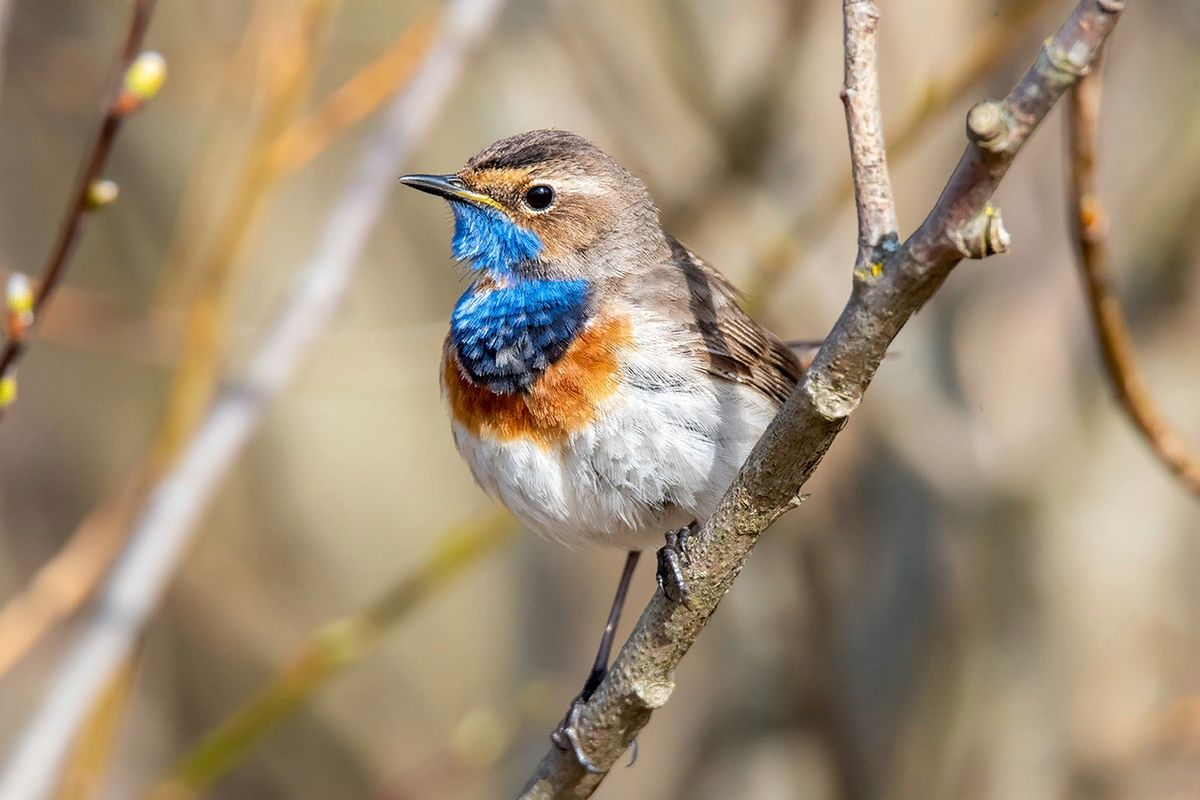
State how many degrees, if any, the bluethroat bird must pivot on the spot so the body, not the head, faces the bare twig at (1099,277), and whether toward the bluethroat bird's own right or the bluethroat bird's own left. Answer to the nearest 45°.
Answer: approximately 135° to the bluethroat bird's own left

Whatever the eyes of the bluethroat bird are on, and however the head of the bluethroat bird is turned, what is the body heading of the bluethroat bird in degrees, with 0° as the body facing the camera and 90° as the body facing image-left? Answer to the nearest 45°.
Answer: approximately 45°

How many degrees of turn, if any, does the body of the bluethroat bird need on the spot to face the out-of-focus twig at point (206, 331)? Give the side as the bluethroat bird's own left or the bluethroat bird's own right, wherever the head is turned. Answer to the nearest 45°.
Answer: approximately 45° to the bluethroat bird's own right

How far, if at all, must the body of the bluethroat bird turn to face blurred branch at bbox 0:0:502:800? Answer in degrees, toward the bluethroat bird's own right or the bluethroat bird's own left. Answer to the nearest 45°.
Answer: approximately 45° to the bluethroat bird's own right

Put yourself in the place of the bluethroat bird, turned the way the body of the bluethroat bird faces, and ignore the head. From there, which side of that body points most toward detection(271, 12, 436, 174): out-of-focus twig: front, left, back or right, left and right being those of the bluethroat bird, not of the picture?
right

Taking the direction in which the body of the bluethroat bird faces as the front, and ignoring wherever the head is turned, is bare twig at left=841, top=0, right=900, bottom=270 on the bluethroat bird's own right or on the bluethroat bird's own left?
on the bluethroat bird's own left
